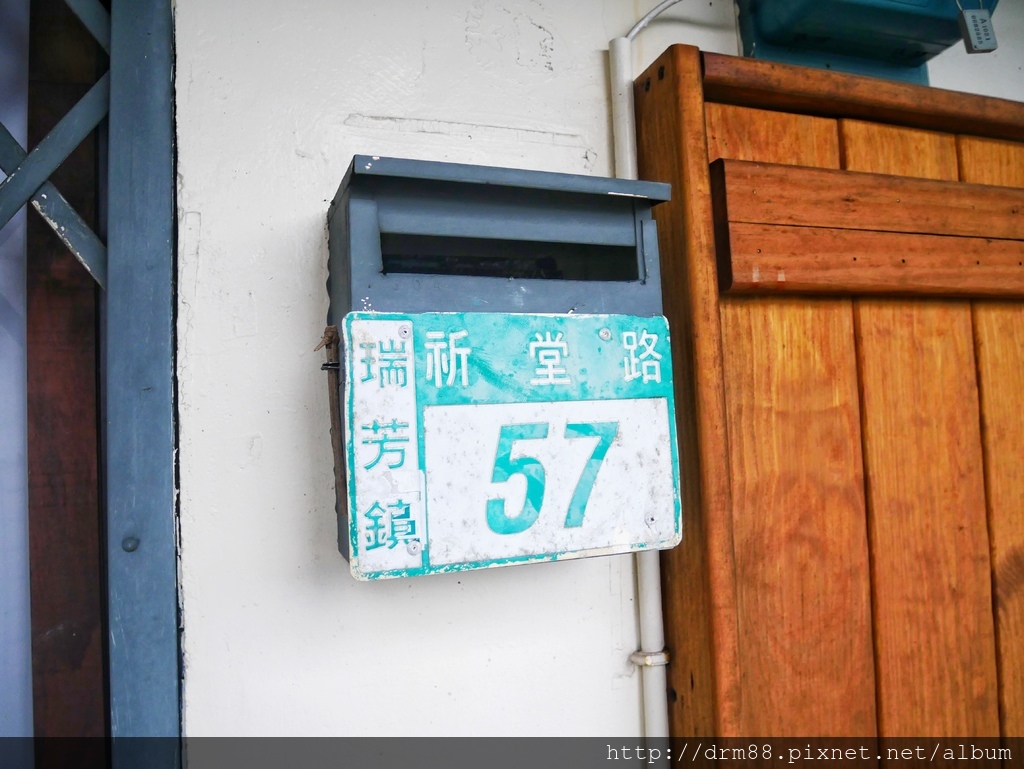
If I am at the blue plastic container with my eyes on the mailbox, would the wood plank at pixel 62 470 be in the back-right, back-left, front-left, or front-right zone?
front-right

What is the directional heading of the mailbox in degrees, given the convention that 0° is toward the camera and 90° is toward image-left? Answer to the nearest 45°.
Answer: approximately 315°
